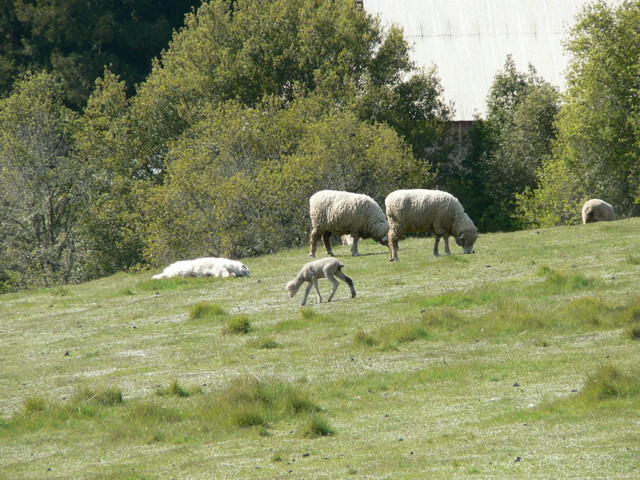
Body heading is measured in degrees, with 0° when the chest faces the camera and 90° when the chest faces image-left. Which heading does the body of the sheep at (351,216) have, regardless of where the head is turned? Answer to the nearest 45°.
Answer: approximately 270°

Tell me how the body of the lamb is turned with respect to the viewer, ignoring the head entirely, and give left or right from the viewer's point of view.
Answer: facing to the left of the viewer

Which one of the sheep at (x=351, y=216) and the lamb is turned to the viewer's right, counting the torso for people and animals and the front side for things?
the sheep

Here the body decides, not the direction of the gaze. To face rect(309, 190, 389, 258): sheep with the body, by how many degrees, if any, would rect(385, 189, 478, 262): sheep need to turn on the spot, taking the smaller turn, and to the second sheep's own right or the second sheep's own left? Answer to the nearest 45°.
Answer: approximately 135° to the second sheep's own left

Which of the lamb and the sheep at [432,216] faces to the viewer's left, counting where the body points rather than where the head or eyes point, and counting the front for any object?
the lamb

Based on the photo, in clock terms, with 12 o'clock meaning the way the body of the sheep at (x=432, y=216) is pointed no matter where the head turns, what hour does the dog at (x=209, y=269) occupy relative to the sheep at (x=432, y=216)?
the dog at (x=209, y=269) is roughly at 6 o'clock from the sheep at (x=432, y=216).

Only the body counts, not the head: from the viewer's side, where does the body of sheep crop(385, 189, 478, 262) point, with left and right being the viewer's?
facing to the right of the viewer

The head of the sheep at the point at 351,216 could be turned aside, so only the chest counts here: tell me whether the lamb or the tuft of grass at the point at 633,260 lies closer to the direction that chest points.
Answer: the tuft of grass

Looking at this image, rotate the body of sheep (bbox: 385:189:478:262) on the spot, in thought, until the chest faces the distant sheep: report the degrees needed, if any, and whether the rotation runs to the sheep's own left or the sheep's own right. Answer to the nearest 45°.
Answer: approximately 45° to the sheep's own left
